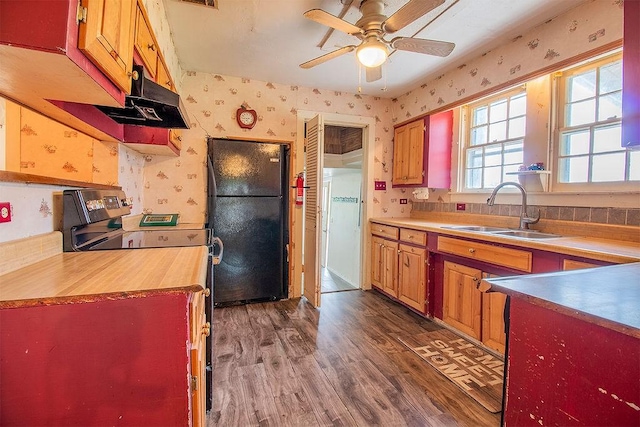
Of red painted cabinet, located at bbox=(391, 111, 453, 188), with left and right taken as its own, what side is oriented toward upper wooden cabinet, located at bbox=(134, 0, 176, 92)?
front

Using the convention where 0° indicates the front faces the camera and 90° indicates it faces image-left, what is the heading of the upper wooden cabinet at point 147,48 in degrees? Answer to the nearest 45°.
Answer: approximately 270°

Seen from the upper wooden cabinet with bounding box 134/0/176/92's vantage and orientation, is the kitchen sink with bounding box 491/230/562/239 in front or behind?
in front

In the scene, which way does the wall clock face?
toward the camera

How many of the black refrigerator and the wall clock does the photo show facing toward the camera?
2

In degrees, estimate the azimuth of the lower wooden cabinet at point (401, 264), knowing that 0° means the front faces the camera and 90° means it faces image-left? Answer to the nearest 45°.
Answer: approximately 45°

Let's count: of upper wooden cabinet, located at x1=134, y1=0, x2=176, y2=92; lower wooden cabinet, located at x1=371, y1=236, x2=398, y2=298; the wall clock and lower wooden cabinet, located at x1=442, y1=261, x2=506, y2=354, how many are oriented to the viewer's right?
1

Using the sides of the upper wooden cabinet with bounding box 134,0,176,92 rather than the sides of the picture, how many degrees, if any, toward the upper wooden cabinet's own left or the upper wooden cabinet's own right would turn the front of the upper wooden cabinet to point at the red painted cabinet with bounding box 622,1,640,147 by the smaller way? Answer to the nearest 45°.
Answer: approximately 45° to the upper wooden cabinet's own right

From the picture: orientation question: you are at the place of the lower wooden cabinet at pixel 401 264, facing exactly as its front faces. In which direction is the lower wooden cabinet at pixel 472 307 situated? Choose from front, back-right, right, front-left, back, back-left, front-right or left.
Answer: left

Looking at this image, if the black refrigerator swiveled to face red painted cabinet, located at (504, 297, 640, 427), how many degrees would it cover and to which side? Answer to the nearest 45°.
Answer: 0° — it already faces it

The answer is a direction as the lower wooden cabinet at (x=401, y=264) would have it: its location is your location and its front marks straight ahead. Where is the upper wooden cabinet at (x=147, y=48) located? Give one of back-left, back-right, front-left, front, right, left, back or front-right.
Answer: front

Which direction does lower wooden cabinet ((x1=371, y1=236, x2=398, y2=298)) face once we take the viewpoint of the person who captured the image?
facing the viewer and to the left of the viewer

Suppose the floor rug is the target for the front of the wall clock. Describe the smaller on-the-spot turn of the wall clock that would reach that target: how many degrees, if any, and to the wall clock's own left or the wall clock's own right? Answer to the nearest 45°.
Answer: approximately 45° to the wall clock's own left

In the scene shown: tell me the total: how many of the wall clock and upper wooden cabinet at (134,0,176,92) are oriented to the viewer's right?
1

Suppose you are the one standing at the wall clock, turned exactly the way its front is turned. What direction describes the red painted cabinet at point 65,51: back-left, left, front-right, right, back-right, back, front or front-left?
front

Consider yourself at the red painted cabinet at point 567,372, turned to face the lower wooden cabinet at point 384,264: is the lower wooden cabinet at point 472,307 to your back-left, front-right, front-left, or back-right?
front-right

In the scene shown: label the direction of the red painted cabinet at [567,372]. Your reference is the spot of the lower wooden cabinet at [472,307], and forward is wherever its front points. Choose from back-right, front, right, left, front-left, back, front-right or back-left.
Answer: front-left

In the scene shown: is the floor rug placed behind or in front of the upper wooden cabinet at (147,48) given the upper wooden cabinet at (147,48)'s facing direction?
in front
